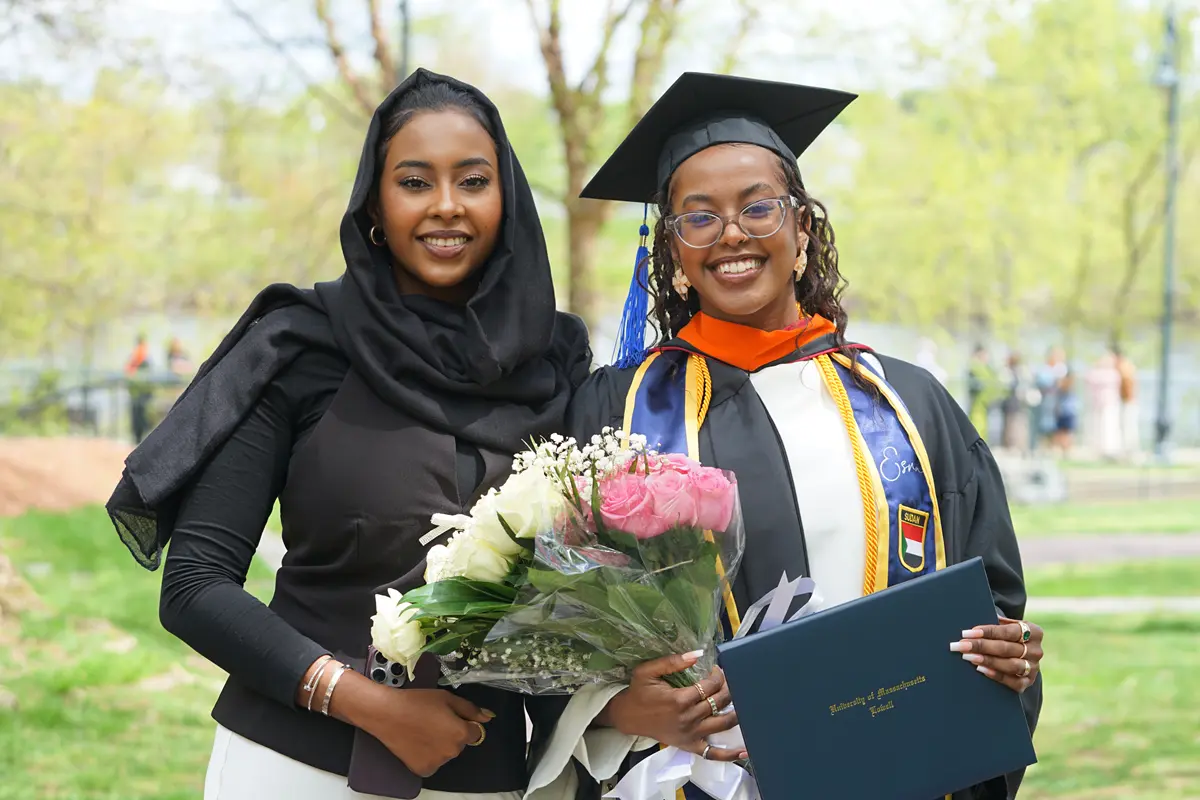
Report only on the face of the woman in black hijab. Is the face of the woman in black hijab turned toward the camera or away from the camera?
toward the camera

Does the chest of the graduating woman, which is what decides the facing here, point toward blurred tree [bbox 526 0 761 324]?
no

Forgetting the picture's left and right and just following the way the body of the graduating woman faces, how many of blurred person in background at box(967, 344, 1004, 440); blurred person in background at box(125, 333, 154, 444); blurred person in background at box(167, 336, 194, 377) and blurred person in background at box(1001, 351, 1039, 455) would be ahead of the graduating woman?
0

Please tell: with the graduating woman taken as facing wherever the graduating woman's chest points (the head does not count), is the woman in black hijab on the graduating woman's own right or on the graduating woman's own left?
on the graduating woman's own right

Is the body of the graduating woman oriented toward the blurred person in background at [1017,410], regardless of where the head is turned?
no

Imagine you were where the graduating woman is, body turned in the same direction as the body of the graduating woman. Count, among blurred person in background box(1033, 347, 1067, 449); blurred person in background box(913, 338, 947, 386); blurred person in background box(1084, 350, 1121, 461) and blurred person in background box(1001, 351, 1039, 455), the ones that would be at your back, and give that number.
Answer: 4

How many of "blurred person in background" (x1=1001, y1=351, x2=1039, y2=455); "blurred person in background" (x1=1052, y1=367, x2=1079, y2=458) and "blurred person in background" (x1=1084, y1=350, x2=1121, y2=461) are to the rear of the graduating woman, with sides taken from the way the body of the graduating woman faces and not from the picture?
3

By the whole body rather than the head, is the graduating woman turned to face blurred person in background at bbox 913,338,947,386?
no

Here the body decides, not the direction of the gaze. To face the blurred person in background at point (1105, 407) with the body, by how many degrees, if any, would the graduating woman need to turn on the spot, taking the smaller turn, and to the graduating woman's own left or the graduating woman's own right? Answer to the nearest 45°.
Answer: approximately 180°

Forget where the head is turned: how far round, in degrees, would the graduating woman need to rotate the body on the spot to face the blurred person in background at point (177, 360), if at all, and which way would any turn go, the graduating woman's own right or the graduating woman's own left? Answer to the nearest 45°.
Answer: approximately 135° to the graduating woman's own right

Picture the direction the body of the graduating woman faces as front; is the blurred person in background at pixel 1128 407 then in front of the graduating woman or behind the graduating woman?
behind

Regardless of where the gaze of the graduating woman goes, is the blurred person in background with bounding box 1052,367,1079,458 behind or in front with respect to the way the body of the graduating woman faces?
behind

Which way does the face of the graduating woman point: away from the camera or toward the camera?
toward the camera

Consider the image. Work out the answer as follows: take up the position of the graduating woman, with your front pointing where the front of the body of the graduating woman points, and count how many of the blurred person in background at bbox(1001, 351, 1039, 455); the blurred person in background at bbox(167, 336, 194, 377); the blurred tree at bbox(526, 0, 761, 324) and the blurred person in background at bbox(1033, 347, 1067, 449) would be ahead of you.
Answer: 0

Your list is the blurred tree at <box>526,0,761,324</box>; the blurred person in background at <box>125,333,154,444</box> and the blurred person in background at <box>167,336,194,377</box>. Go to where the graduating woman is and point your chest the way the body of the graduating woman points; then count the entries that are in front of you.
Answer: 0

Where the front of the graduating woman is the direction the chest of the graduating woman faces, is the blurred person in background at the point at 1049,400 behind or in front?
behind

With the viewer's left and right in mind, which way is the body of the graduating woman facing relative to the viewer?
facing the viewer
